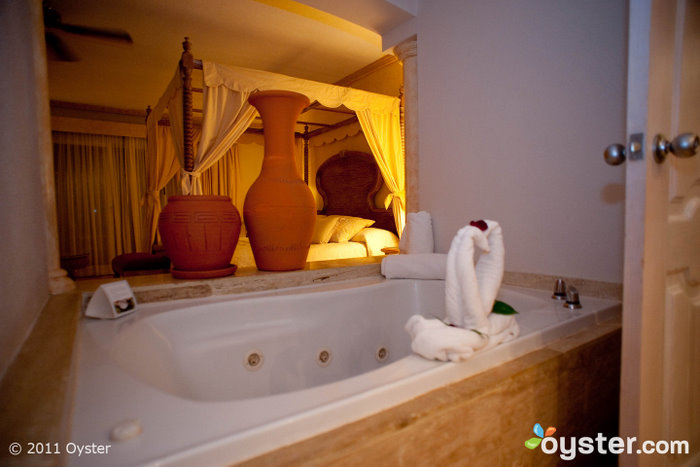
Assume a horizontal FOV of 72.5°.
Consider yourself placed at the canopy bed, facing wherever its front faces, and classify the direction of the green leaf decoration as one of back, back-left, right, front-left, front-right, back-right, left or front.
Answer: front-left

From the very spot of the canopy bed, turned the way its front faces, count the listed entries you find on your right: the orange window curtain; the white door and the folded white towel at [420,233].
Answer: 1

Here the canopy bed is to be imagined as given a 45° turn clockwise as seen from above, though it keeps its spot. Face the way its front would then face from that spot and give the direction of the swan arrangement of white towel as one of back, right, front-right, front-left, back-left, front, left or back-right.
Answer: left

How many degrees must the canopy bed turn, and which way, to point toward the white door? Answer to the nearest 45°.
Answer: approximately 45° to its left

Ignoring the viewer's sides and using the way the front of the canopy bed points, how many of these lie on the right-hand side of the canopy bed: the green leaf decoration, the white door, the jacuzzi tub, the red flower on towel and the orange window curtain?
1

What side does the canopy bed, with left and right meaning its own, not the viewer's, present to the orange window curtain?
right

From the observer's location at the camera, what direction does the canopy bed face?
facing the viewer and to the left of the viewer

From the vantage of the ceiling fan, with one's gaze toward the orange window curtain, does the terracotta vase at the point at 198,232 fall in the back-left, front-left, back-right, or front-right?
back-right

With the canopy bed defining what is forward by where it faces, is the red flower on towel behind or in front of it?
in front

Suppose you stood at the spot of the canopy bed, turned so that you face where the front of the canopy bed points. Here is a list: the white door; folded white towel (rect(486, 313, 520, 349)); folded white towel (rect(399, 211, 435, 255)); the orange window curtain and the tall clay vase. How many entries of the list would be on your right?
1

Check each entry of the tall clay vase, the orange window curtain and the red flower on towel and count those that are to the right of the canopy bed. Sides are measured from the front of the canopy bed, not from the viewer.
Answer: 1
